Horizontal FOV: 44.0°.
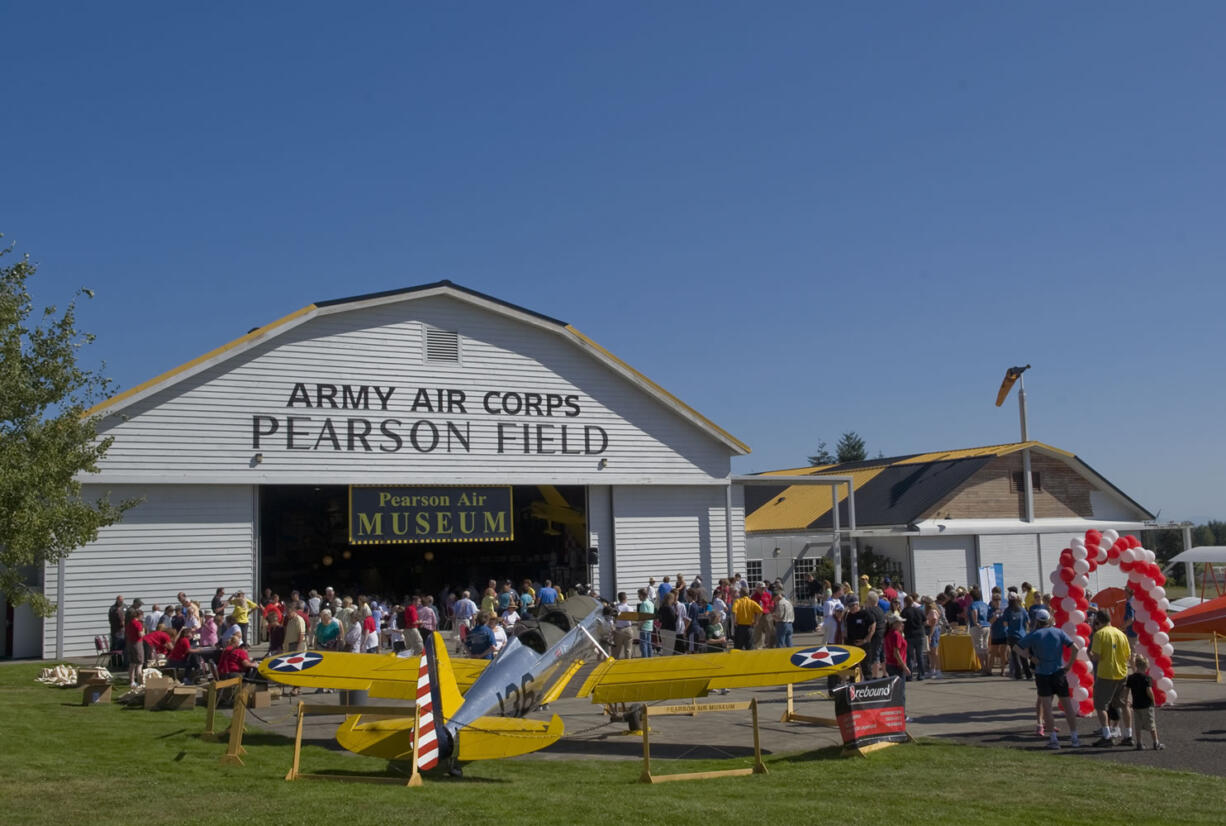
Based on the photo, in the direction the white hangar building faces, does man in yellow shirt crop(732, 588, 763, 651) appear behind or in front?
in front

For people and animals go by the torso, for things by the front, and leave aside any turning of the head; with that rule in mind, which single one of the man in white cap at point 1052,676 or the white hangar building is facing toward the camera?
the white hangar building

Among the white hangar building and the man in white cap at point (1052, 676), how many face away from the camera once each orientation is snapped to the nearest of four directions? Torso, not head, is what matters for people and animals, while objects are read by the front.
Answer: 1

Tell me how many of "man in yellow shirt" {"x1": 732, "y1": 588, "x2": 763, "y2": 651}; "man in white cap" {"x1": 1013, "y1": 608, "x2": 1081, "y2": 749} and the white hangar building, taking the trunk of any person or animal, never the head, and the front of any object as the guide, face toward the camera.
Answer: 1

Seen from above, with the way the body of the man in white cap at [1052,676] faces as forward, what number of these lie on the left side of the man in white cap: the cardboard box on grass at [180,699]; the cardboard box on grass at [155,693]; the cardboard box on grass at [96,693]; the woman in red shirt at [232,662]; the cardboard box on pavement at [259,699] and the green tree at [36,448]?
6

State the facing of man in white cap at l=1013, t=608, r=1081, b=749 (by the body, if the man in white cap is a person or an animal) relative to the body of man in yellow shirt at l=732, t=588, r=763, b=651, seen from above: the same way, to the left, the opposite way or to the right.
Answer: the same way

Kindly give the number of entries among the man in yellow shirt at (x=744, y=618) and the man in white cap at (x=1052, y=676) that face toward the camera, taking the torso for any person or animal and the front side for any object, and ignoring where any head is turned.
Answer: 0

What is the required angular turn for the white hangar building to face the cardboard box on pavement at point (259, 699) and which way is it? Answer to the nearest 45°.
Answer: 0° — it already faces it

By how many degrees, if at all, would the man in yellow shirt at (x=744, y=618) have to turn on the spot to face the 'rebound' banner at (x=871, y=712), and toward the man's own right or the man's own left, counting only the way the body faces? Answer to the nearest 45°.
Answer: approximately 180°

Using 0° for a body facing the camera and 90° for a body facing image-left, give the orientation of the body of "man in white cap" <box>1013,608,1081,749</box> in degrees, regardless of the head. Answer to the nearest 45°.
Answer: approximately 180°

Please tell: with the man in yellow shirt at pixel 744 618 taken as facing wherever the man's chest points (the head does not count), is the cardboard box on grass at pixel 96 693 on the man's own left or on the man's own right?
on the man's own left

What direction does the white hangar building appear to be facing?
toward the camera

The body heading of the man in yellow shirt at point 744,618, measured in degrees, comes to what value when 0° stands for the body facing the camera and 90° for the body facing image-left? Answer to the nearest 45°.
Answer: approximately 180°
